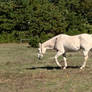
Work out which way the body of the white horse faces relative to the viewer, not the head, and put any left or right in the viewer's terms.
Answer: facing to the left of the viewer
